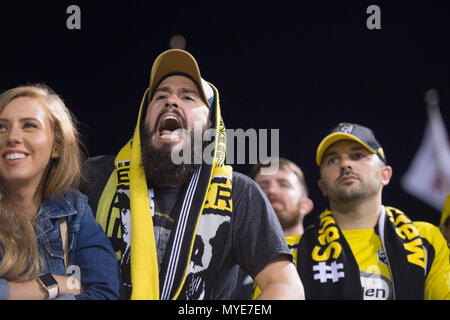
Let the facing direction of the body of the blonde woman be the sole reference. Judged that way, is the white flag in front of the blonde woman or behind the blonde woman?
behind

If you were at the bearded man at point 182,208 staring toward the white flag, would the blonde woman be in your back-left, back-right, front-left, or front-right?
back-left

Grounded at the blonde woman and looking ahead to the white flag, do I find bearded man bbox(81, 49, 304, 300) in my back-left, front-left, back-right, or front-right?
front-right
